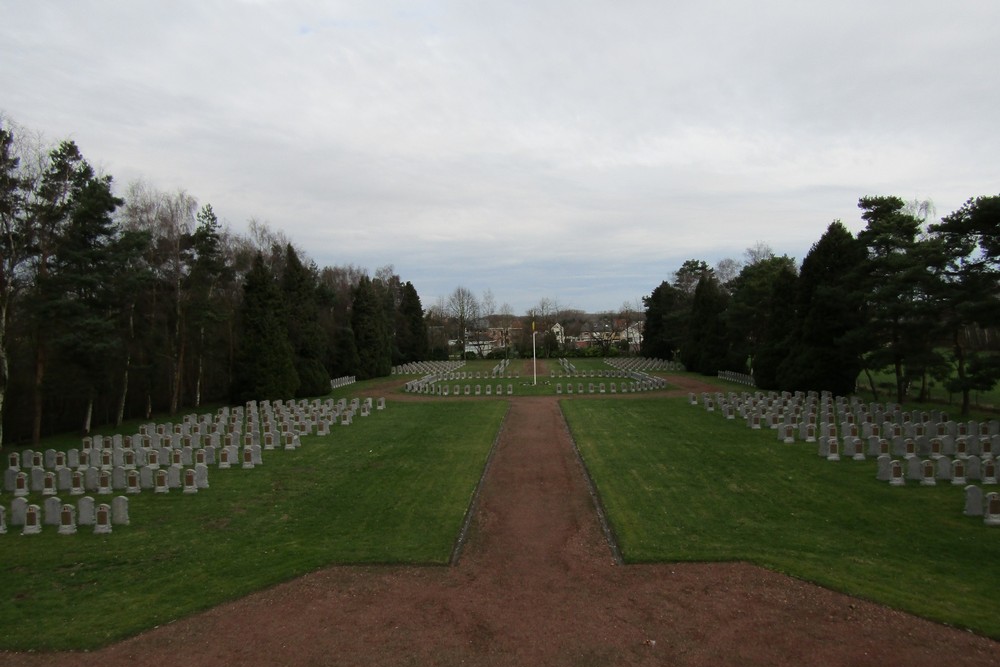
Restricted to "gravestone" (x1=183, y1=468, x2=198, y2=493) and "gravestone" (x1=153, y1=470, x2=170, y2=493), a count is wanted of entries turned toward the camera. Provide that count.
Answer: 2

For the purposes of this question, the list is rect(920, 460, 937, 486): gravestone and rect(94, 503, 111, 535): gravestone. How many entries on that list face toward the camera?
2

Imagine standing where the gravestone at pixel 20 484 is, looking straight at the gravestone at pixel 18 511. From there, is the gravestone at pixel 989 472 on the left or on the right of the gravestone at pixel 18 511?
left

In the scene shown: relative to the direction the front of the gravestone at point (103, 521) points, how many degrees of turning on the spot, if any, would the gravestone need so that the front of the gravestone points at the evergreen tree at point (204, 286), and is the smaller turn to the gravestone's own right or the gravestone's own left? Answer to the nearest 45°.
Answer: approximately 180°

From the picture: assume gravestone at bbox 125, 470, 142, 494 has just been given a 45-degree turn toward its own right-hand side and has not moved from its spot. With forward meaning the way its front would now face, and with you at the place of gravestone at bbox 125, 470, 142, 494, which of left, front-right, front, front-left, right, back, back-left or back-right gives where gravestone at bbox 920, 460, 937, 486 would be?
left

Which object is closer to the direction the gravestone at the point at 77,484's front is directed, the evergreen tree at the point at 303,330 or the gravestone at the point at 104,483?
the gravestone

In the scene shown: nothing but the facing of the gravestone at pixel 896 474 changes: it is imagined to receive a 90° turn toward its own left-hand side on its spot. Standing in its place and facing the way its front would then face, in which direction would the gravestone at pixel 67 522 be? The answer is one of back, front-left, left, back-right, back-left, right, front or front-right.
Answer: back-right

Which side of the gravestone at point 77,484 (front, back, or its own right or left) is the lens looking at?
front

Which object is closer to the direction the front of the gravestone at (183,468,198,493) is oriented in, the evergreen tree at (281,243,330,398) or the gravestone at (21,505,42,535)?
the gravestone

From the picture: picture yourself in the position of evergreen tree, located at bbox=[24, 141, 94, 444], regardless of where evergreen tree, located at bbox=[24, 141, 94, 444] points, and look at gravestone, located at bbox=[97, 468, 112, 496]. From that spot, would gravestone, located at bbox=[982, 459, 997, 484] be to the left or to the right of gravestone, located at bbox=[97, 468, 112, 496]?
left

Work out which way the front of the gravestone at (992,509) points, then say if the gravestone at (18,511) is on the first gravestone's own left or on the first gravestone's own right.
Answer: on the first gravestone's own right

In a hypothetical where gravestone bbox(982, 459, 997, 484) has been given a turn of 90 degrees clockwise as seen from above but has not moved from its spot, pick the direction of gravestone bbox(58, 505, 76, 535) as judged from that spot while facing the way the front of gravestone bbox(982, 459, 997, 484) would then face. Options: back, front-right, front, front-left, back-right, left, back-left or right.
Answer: front-left

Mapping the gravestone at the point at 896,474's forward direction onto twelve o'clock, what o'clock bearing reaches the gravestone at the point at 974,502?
the gravestone at the point at 974,502 is roughly at 11 o'clock from the gravestone at the point at 896,474.

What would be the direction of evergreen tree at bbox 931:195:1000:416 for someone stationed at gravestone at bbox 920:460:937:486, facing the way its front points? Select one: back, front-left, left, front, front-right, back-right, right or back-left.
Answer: back
